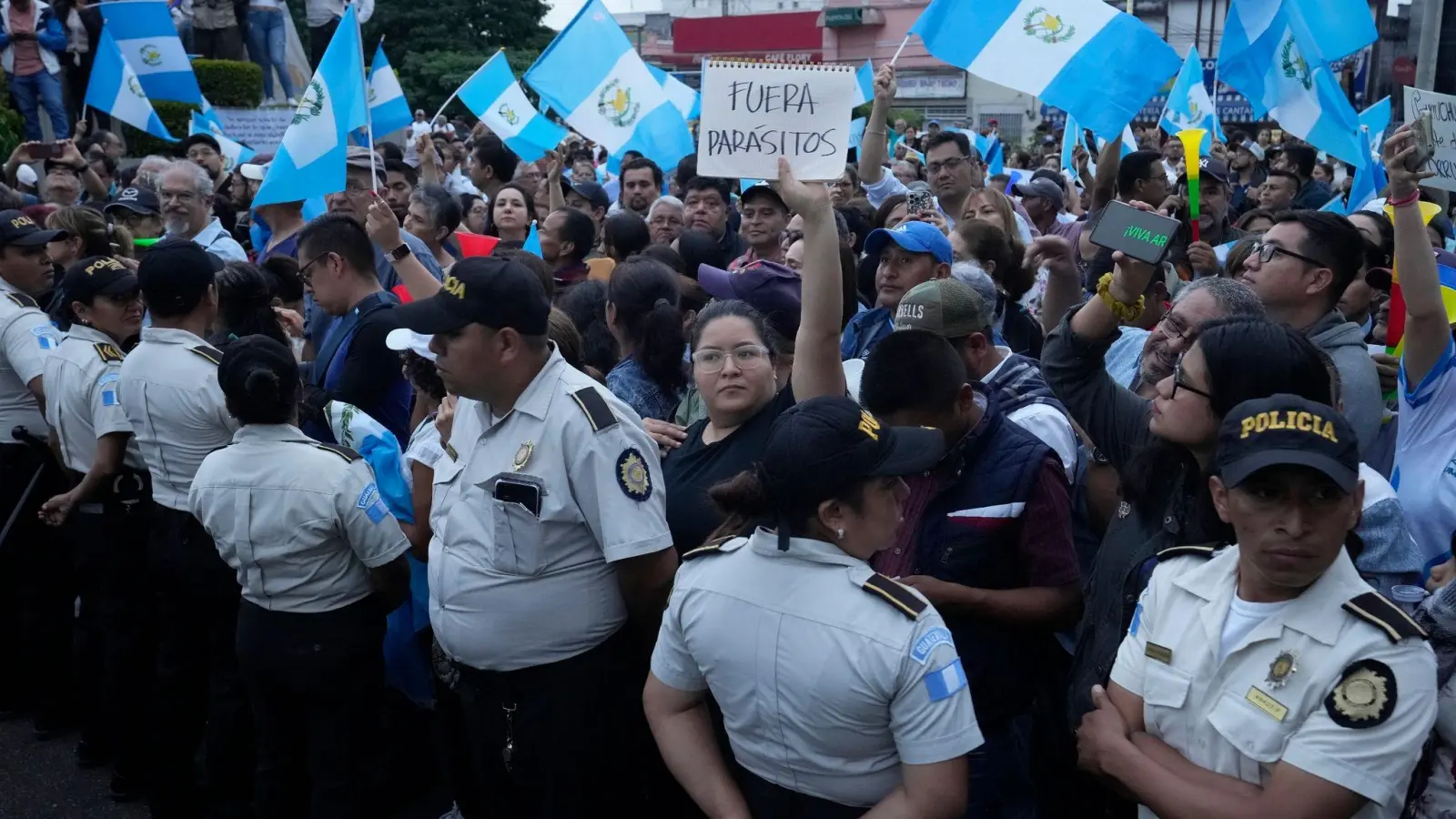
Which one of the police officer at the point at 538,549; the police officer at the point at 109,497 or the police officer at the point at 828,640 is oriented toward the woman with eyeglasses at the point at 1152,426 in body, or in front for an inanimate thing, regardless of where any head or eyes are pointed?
the police officer at the point at 828,640

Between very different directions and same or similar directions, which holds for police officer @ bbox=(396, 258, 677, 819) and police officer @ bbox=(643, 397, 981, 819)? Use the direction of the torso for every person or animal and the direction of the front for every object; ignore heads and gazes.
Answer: very different directions

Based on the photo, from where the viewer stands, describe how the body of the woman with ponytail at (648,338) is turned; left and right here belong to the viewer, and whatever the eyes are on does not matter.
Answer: facing away from the viewer and to the left of the viewer

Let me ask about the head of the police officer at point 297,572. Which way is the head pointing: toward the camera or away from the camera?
away from the camera

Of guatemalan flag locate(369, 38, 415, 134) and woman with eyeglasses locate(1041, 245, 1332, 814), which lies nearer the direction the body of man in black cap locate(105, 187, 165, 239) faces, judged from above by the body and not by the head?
the woman with eyeglasses

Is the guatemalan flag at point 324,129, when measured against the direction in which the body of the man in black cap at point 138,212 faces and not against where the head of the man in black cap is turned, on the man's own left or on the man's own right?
on the man's own left

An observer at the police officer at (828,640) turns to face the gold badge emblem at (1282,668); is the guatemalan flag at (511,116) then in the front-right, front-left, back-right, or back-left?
back-left

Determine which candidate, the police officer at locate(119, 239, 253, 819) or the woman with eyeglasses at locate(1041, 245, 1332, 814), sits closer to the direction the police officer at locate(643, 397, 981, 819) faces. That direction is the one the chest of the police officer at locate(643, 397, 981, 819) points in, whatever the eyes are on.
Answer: the woman with eyeglasses

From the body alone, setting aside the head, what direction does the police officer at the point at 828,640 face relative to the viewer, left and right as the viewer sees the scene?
facing away from the viewer and to the right of the viewer

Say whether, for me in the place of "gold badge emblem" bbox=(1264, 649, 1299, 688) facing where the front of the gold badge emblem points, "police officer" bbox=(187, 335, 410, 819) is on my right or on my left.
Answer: on my right
